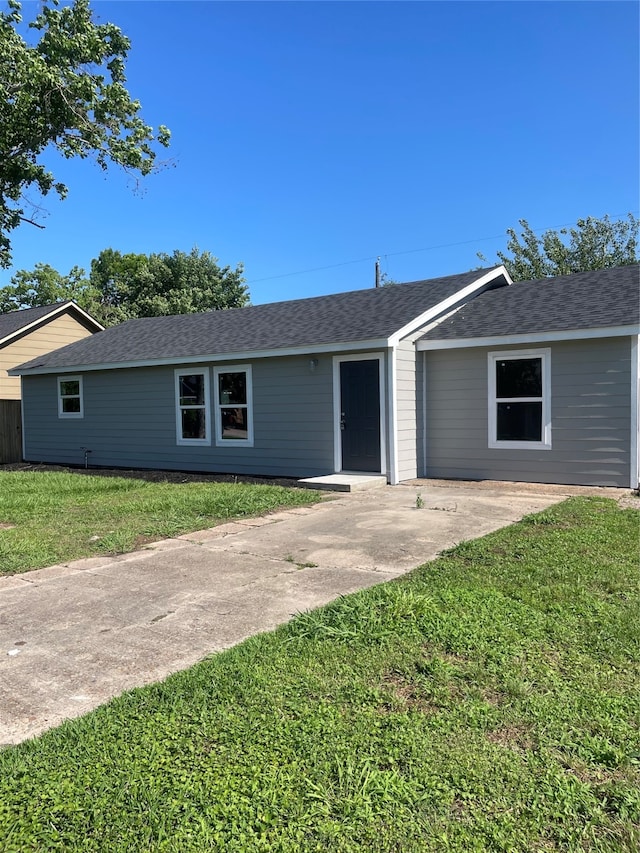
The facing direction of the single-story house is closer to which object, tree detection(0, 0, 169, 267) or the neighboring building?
the tree

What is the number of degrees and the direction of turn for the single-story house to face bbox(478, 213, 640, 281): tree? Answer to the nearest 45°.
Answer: approximately 180°

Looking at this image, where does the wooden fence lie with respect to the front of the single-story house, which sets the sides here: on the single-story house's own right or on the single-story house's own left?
on the single-story house's own right

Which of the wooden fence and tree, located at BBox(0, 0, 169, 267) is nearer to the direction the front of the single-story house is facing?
the tree

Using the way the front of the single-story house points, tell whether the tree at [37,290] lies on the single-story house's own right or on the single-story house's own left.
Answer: on the single-story house's own right

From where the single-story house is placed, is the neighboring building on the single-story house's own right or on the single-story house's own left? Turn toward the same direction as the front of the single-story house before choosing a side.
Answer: on the single-story house's own right

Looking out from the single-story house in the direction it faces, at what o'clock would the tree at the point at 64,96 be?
The tree is roughly at 1 o'clock from the single-story house.

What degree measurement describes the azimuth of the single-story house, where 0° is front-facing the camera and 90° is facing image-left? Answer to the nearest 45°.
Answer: approximately 45°

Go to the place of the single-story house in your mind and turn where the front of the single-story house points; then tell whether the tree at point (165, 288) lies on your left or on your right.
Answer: on your right
